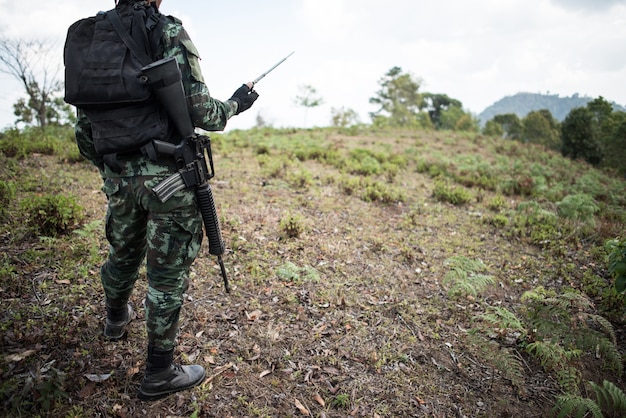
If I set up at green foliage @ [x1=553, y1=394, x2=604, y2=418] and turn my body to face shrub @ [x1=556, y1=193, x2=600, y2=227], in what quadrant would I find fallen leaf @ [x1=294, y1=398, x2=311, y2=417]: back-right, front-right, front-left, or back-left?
back-left

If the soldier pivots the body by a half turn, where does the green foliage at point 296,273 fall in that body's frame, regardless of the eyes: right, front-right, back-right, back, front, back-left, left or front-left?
back

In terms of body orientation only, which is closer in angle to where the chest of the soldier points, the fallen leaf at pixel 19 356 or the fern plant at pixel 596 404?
the fern plant

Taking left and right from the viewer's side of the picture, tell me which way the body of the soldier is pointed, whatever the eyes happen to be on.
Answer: facing away from the viewer and to the right of the viewer

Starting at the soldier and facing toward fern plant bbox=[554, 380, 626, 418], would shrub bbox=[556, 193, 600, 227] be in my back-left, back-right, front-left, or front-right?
front-left

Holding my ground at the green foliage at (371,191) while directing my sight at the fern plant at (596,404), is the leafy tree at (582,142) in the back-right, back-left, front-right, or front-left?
back-left

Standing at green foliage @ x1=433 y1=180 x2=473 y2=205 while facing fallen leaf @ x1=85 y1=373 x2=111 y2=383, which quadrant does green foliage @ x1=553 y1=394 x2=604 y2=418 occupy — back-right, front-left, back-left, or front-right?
front-left

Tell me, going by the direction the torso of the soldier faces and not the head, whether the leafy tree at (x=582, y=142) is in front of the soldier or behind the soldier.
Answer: in front

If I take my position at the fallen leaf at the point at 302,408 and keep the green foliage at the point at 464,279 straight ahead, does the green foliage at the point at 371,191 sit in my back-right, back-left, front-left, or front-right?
front-left

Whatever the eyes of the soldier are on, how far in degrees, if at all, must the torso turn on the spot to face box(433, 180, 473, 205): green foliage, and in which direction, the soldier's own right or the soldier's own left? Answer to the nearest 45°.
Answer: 0° — they already face it

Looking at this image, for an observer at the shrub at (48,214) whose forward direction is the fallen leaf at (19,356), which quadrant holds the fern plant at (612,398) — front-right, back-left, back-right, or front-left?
front-left

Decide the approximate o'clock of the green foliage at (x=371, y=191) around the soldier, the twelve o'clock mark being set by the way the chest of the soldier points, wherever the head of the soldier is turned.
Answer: The green foliage is roughly at 12 o'clock from the soldier.

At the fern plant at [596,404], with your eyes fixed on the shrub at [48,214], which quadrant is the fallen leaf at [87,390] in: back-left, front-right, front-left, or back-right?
front-left

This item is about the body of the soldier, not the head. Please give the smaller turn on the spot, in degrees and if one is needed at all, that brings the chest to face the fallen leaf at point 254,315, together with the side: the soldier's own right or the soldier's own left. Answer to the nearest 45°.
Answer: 0° — they already face it
